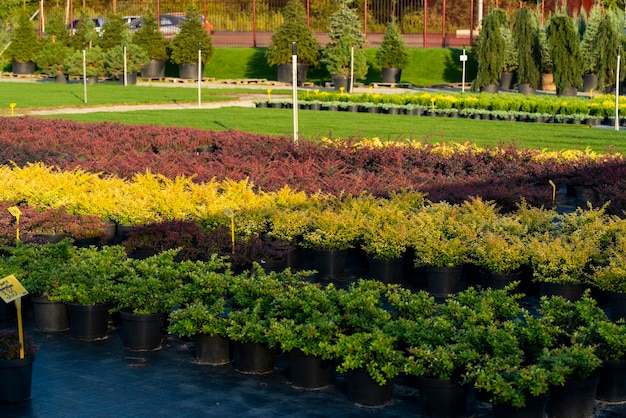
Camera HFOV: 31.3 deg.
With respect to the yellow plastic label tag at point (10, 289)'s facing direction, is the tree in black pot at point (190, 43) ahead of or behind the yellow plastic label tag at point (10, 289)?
behind

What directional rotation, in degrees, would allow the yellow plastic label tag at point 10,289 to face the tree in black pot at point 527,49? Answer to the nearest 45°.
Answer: approximately 135° to its left

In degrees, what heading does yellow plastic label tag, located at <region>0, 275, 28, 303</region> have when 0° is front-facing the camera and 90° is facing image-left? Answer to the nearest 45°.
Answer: approximately 0°

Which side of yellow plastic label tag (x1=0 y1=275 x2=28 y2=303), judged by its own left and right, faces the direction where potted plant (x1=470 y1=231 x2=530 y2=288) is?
left

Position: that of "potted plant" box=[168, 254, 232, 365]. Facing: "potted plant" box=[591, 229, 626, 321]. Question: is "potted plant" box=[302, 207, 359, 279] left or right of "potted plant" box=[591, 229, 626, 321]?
left

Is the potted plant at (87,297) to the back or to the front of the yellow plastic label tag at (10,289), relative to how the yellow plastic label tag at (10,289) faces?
to the back

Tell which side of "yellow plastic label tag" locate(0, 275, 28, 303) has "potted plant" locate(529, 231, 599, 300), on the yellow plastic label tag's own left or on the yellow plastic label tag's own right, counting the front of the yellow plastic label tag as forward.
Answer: on the yellow plastic label tag's own left

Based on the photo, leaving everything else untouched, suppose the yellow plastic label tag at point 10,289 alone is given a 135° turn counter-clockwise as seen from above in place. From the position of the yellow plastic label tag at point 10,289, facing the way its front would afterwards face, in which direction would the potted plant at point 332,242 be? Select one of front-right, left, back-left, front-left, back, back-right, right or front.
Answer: front

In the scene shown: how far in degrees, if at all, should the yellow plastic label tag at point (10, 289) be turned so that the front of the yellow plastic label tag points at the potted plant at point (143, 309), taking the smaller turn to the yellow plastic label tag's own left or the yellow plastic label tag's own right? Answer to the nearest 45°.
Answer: approximately 135° to the yellow plastic label tag's own left

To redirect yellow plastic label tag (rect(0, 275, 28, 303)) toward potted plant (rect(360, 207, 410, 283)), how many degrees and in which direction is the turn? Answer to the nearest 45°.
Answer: approximately 135° to its left

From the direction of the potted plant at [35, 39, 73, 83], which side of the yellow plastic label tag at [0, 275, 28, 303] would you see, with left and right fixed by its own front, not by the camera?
back

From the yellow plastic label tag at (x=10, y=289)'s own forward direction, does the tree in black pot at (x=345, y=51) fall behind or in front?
behind

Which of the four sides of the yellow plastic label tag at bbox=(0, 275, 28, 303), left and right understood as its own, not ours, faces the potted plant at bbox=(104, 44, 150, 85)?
back

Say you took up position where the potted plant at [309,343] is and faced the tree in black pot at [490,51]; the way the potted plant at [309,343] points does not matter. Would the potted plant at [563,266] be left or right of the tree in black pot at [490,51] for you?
right

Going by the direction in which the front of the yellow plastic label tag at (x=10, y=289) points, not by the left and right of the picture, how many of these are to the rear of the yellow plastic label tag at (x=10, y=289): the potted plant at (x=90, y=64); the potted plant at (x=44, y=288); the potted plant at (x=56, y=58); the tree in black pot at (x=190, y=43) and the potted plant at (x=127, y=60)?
5

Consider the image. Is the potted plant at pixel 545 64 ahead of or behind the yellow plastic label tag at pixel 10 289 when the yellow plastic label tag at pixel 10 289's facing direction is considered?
behind

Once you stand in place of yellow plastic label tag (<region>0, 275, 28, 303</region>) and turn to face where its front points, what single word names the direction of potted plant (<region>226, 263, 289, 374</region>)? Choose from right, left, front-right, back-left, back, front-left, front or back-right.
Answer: left
